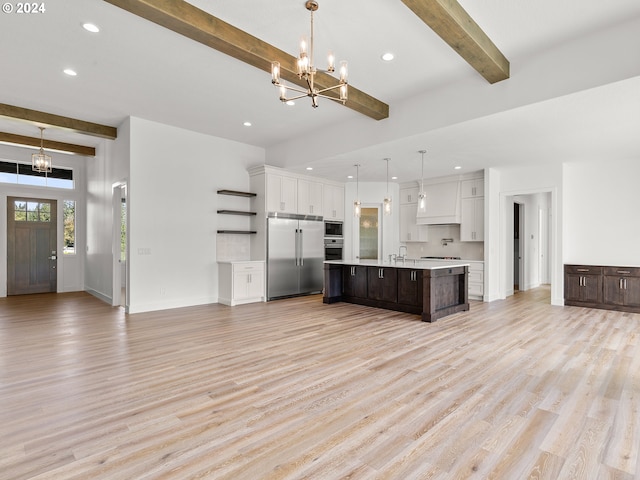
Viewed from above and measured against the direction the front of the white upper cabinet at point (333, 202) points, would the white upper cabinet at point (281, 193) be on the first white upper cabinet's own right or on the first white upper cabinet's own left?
on the first white upper cabinet's own right

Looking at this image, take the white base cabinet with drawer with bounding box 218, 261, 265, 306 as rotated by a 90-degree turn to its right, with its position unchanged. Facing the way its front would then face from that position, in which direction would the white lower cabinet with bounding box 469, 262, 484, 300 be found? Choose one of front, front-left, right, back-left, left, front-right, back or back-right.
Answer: back-left

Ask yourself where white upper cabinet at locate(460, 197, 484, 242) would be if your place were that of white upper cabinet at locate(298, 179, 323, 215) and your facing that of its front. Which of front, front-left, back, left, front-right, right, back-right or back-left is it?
front-left

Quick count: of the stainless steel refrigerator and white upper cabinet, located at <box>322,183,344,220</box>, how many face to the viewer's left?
0

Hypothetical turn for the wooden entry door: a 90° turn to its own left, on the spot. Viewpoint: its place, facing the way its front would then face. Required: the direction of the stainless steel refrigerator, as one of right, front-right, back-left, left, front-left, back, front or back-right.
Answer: front-right

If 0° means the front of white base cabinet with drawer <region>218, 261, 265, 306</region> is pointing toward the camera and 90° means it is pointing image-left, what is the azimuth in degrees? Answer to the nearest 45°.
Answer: approximately 315°

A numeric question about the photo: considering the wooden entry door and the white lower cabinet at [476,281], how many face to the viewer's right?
0

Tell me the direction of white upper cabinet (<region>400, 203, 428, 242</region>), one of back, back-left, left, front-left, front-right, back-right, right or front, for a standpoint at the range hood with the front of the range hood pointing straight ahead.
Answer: right
